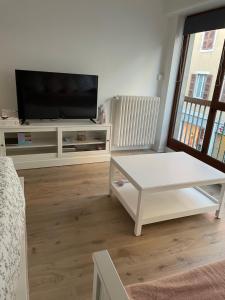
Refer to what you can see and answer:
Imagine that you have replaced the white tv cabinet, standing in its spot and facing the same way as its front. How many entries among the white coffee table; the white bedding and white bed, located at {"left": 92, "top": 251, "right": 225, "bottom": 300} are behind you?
0

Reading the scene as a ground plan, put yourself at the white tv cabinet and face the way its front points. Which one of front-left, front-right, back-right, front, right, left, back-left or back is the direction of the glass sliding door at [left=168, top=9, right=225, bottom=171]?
left

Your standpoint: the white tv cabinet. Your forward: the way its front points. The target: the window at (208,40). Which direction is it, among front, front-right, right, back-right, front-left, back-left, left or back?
left

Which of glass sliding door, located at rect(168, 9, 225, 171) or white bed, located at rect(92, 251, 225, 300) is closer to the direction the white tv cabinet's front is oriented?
the white bed

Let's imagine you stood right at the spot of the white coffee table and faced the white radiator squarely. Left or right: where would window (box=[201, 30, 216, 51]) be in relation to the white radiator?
right

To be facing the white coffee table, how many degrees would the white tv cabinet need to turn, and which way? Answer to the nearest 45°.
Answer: approximately 45° to its left

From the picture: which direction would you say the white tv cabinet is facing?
toward the camera

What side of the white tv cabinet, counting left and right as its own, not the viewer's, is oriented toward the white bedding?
front

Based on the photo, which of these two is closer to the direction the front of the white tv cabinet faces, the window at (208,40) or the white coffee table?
the white coffee table

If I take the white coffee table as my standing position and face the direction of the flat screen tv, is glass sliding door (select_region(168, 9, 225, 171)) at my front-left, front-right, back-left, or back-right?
front-right

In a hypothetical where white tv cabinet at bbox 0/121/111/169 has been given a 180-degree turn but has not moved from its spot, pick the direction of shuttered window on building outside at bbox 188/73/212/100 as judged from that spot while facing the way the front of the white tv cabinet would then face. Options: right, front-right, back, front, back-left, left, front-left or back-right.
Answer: right

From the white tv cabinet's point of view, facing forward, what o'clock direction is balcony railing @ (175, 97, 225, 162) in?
The balcony railing is roughly at 9 o'clock from the white tv cabinet.
